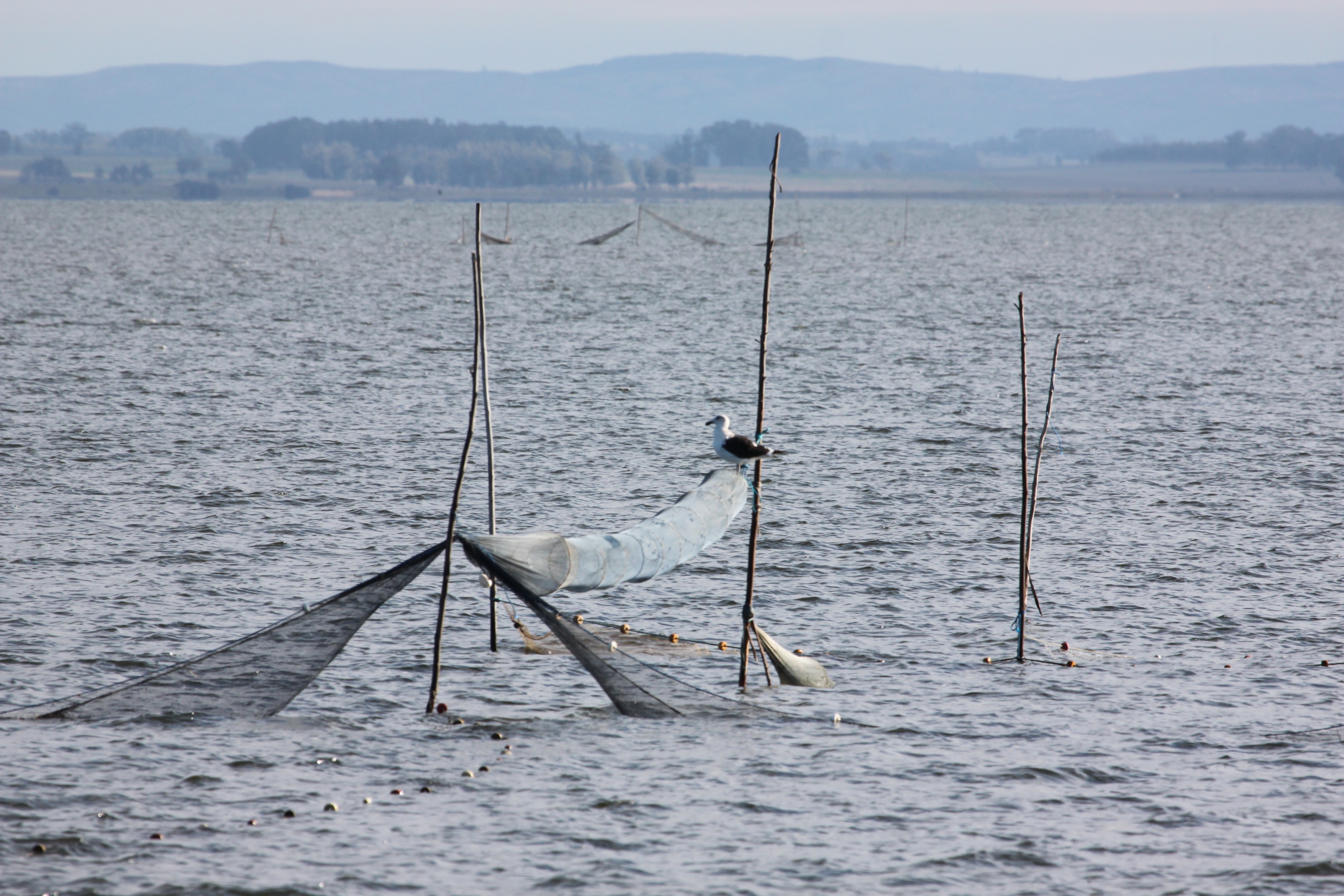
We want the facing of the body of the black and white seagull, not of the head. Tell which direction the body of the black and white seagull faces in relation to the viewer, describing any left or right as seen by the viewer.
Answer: facing to the left of the viewer

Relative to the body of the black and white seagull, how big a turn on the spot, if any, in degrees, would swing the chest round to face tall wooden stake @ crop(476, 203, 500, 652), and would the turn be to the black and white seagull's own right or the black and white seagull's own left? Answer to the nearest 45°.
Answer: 0° — it already faces it
